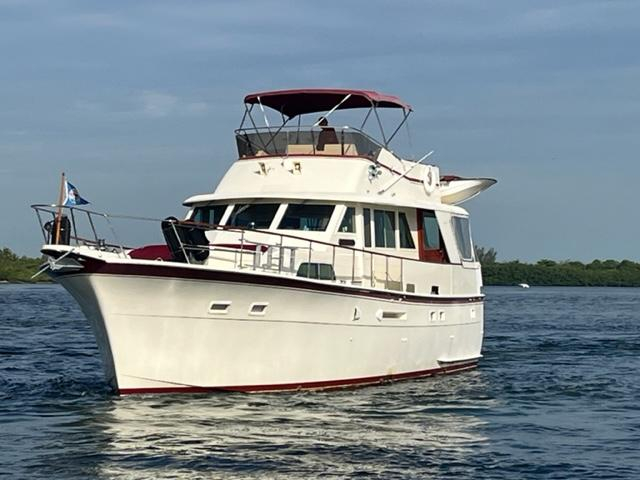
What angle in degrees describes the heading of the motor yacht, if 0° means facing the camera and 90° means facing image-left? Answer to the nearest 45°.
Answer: approximately 45°
